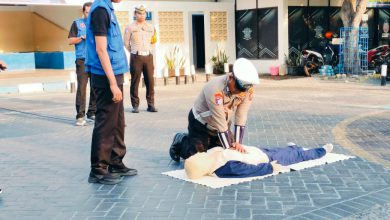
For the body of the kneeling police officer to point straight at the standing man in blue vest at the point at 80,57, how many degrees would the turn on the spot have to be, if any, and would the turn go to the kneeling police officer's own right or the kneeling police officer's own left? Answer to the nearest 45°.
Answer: approximately 180°

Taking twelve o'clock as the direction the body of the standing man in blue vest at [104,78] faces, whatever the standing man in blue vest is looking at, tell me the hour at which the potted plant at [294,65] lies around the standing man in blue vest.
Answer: The potted plant is roughly at 10 o'clock from the standing man in blue vest.

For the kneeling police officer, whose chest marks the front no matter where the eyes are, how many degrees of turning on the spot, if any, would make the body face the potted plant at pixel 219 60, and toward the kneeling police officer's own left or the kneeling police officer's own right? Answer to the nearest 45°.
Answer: approximately 135° to the kneeling police officer's own left

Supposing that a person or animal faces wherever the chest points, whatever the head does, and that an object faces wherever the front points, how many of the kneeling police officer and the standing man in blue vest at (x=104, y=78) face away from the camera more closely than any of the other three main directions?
0

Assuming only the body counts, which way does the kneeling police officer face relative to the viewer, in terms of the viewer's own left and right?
facing the viewer and to the right of the viewer

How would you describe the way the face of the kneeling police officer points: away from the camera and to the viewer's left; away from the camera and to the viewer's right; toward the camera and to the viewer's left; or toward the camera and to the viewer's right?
toward the camera and to the viewer's right

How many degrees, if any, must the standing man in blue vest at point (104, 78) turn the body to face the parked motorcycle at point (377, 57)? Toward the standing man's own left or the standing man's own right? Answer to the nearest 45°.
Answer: approximately 45° to the standing man's own left

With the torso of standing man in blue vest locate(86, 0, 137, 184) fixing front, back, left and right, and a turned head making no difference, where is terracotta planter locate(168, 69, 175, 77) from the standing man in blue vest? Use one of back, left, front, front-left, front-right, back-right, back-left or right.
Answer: left

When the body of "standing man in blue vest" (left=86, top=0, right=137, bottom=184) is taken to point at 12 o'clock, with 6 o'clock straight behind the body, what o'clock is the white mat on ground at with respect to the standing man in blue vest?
The white mat on ground is roughly at 12 o'clock from the standing man in blue vest.

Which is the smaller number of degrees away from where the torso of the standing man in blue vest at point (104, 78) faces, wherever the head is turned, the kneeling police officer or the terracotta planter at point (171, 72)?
the kneeling police officer

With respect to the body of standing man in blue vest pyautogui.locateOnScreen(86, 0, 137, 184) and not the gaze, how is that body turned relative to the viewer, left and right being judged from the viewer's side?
facing to the right of the viewer

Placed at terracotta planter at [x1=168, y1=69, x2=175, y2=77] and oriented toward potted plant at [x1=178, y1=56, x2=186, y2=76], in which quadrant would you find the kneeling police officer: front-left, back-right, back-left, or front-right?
back-right

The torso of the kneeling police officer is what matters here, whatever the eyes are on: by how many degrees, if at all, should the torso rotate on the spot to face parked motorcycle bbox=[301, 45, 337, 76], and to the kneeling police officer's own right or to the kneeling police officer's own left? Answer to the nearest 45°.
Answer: approximately 135° to the kneeling police officer's own left

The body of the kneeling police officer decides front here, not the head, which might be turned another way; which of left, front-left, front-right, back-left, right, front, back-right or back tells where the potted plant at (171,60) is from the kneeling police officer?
back-left

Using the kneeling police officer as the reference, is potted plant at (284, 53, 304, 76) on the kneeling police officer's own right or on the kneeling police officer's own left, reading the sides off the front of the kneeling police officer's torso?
on the kneeling police officer's own left
